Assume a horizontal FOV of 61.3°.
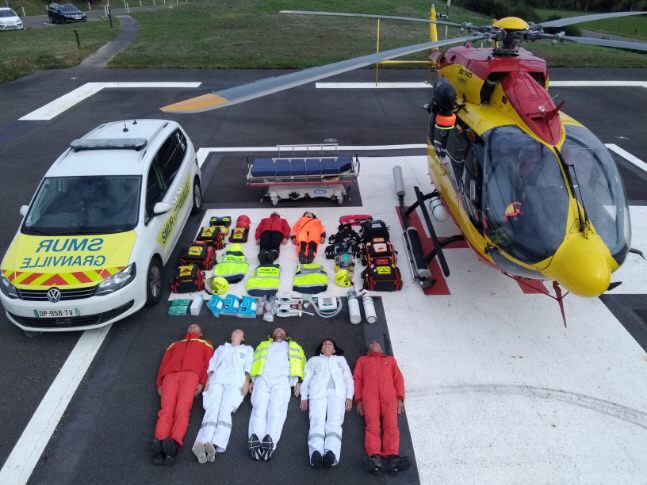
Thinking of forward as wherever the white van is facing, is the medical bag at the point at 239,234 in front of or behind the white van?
behind

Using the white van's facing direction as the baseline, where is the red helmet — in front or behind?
behind

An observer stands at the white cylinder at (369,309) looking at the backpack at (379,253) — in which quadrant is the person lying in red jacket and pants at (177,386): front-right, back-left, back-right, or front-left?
back-left

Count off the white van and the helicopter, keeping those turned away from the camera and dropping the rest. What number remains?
0

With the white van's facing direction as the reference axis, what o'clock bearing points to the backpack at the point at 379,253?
The backpack is roughly at 8 o'clock from the white van.

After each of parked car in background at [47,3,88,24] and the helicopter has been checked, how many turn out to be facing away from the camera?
0

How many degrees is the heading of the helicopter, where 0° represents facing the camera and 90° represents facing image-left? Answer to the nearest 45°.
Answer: approximately 315°

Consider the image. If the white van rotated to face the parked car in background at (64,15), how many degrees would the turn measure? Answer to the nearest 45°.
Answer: approximately 135° to its right

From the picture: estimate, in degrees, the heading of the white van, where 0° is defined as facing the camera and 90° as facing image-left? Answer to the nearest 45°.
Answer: approximately 45°

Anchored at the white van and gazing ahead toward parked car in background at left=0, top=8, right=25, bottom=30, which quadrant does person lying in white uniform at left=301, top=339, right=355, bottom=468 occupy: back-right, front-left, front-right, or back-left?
back-right
